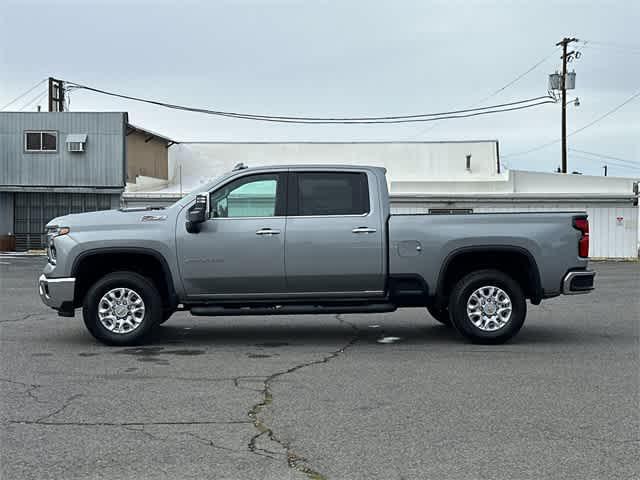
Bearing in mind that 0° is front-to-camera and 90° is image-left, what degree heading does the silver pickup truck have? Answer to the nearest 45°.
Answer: approximately 90°

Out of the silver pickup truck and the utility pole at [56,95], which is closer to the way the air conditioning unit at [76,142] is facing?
the silver pickup truck

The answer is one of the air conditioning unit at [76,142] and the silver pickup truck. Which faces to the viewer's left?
the silver pickup truck

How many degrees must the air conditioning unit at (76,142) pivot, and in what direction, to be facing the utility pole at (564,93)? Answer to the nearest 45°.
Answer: approximately 90° to its left

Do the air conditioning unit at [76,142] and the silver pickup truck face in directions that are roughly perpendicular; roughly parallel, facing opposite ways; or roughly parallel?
roughly perpendicular

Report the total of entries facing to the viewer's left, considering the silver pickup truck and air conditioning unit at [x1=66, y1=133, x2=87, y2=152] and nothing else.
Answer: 1

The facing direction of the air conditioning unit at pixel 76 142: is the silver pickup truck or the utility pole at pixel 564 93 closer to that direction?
the silver pickup truck

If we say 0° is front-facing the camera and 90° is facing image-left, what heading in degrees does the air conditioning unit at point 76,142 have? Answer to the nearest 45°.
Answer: approximately 0°

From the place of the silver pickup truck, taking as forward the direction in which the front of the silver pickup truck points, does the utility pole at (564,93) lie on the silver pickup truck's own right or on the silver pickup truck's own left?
on the silver pickup truck's own right
